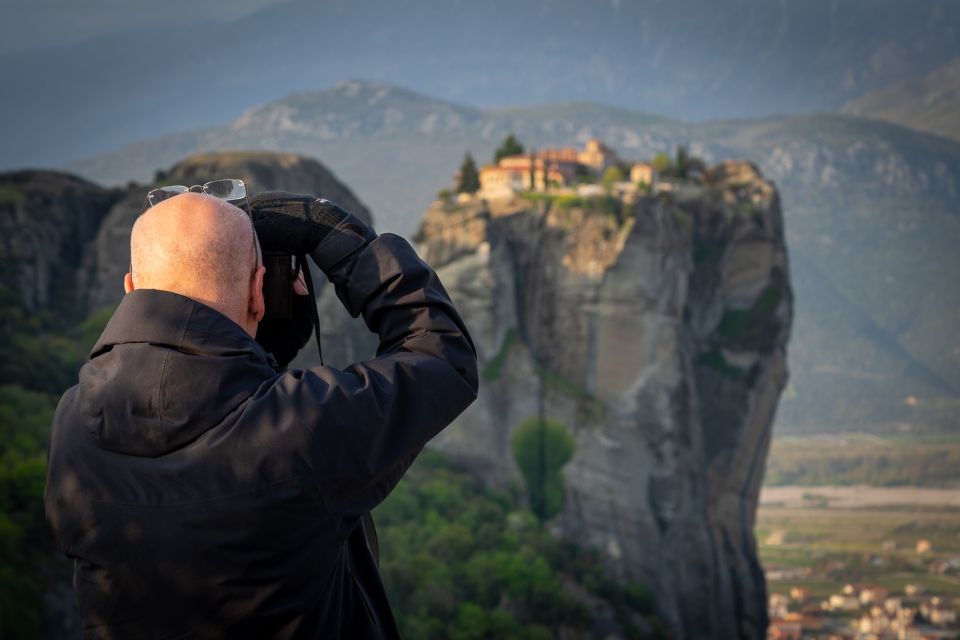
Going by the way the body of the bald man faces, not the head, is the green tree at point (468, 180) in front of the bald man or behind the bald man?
in front

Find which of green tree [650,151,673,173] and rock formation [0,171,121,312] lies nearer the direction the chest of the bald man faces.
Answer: the green tree

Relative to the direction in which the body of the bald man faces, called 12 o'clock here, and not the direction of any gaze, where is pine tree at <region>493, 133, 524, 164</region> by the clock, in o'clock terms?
The pine tree is roughly at 11 o'clock from the bald man.

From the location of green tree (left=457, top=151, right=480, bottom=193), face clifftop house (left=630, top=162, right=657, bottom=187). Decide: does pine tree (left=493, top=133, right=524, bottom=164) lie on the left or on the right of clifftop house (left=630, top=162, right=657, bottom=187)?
left

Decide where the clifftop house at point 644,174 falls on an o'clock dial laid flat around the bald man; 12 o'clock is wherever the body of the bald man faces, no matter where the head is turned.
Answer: The clifftop house is roughly at 11 o'clock from the bald man.

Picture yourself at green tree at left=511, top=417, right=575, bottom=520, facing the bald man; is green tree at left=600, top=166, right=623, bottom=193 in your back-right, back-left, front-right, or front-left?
back-left

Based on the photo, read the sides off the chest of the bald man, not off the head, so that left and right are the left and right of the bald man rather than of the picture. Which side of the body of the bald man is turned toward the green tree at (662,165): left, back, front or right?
front

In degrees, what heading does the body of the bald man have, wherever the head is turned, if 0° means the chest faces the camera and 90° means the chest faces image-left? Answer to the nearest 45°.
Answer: approximately 225°

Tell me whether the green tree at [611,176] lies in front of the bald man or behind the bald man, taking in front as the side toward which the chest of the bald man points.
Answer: in front
